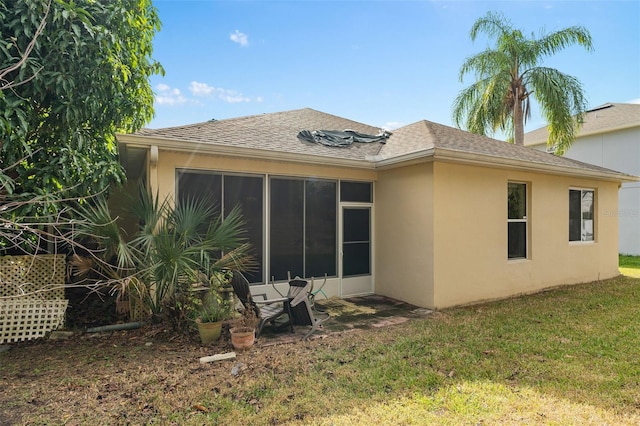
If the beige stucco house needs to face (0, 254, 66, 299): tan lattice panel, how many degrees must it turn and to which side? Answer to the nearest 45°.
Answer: approximately 90° to its left

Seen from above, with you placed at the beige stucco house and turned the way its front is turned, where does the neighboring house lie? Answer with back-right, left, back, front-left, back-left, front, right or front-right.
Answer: right

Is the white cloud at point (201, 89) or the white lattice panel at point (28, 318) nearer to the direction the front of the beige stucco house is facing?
the white cloud

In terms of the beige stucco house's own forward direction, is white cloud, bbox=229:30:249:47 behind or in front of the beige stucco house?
in front

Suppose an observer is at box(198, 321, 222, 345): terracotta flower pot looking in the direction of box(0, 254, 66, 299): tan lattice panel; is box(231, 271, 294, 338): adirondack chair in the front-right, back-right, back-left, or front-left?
back-right

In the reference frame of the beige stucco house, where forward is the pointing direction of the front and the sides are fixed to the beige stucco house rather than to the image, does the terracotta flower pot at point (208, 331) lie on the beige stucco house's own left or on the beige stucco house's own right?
on the beige stucco house's own left

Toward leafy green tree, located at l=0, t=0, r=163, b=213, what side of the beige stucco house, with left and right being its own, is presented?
left

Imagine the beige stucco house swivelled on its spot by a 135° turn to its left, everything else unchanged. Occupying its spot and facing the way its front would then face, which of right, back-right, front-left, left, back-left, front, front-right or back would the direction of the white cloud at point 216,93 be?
back-right

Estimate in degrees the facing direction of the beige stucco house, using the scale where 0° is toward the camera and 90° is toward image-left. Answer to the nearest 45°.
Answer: approximately 135°
